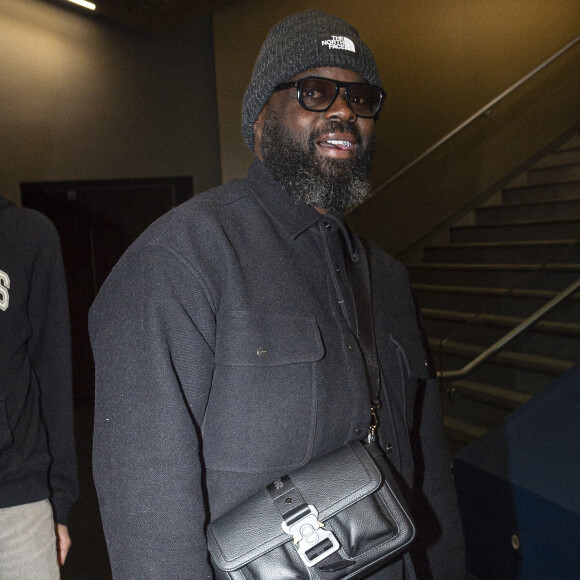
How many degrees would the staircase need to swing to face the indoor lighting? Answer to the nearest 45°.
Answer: approximately 45° to its right

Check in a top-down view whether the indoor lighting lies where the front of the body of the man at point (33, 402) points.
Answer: no

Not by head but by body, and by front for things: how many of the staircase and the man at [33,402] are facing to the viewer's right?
0

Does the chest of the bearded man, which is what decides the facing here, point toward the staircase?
no

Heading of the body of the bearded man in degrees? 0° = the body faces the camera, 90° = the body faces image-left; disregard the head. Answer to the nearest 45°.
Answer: approximately 315°

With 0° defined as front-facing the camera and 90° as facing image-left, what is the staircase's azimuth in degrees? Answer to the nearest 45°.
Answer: approximately 45°

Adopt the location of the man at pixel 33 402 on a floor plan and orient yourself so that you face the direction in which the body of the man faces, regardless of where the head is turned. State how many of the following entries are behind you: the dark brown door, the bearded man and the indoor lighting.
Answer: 2

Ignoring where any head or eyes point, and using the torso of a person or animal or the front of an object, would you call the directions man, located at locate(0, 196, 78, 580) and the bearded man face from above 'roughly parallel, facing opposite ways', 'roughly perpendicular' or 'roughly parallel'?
roughly parallel

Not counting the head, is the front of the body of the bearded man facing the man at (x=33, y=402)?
no

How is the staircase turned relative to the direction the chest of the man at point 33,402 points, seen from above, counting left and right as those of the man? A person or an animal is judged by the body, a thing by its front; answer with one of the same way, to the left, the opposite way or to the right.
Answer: to the right

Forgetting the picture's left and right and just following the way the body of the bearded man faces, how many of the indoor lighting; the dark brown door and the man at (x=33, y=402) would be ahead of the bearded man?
0

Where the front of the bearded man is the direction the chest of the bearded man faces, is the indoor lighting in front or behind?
behind

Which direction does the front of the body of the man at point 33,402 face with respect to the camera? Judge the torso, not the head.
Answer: toward the camera
